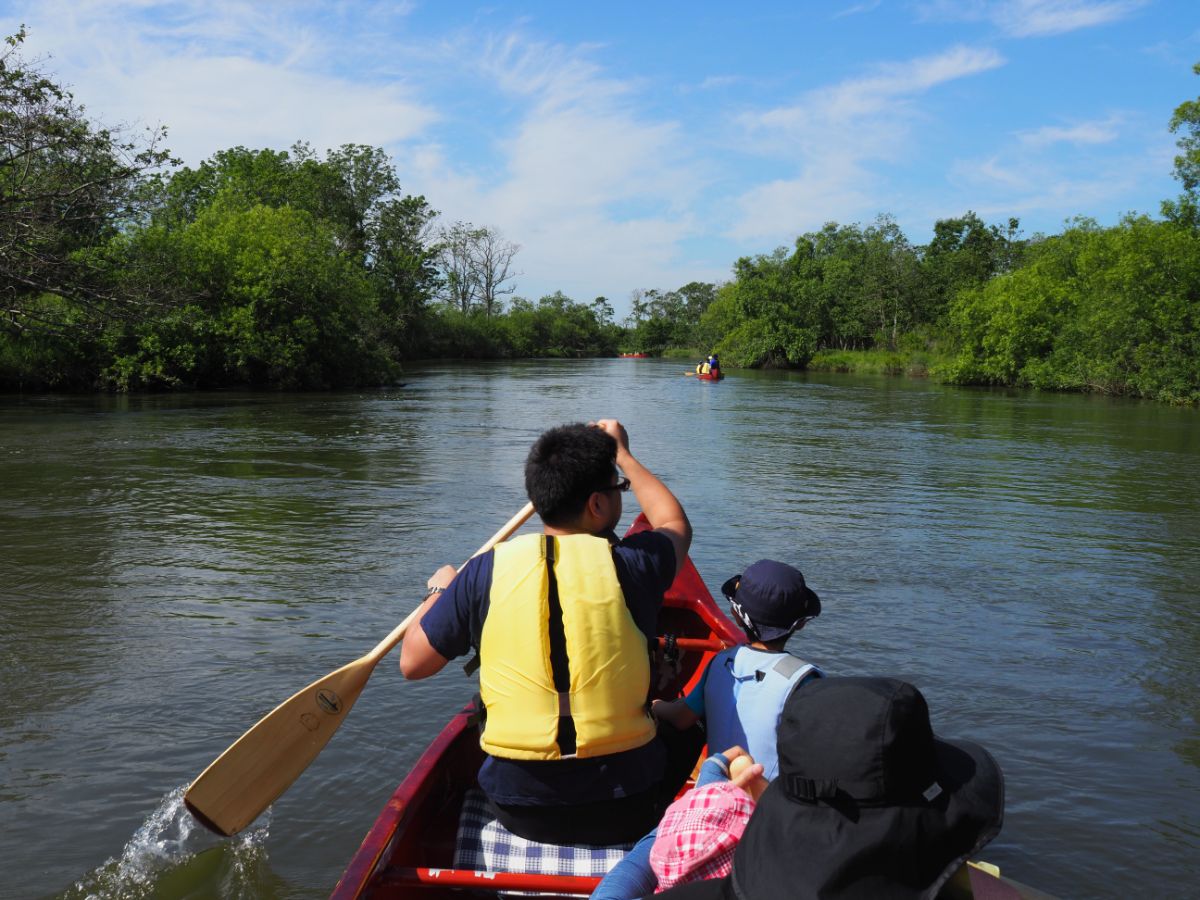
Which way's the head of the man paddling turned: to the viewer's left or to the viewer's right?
to the viewer's right

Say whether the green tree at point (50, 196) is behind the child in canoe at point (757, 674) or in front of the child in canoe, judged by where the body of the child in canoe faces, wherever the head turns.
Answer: in front

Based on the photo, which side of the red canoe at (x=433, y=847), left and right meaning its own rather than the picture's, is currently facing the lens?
back

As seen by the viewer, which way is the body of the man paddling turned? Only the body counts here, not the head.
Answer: away from the camera

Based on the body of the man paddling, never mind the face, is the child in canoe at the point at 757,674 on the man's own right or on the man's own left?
on the man's own right

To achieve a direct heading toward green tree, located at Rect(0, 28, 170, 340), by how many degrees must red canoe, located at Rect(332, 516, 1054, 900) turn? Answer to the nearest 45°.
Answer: approximately 45° to its left

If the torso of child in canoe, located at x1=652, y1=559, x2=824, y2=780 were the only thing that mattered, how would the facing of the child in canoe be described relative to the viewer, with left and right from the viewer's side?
facing away from the viewer and to the left of the viewer
